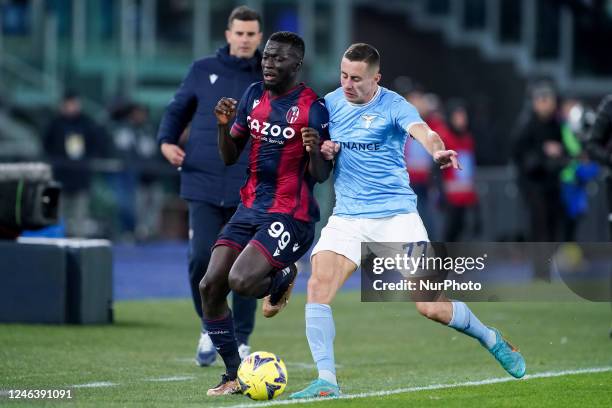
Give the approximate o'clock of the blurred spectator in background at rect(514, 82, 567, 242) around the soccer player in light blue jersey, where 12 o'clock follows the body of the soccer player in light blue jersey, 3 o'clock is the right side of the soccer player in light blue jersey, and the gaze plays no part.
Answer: The blurred spectator in background is roughly at 5 o'clock from the soccer player in light blue jersey.

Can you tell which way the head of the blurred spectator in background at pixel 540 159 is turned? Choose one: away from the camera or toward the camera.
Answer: toward the camera

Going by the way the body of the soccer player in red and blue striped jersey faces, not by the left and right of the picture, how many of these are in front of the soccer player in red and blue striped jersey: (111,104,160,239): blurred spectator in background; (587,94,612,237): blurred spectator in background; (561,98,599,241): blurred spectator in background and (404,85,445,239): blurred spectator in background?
0

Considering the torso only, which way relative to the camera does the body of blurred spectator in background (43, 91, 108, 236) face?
toward the camera

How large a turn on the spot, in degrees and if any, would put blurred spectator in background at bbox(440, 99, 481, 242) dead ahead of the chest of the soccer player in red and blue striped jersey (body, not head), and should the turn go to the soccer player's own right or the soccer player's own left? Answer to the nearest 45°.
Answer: approximately 135° to the soccer player's own right

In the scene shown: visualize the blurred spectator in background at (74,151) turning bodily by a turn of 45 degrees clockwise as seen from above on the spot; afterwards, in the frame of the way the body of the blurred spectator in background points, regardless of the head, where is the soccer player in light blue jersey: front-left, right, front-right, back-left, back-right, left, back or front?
front-left

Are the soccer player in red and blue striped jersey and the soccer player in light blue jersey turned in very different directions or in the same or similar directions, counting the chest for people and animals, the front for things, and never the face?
same or similar directions

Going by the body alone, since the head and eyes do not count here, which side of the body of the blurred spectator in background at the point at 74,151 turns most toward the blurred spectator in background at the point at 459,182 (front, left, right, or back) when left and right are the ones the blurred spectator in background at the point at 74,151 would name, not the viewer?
left

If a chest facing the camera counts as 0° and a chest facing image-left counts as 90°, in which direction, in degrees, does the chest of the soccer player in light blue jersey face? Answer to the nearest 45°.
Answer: approximately 45°

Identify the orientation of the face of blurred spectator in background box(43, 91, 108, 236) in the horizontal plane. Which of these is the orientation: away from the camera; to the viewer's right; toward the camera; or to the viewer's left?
toward the camera

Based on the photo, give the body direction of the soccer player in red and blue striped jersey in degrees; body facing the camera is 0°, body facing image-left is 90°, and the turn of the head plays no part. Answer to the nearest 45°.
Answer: approximately 45°

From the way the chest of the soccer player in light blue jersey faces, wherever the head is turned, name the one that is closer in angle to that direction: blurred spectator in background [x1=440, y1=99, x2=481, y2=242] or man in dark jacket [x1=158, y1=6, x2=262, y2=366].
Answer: the man in dark jacket

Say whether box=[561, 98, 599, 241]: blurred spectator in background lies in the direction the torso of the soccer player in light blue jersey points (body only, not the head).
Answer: no

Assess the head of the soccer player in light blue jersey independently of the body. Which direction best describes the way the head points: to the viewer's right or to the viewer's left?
to the viewer's left

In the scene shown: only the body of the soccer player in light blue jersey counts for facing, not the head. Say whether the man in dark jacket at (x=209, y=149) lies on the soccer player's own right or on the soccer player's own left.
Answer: on the soccer player's own right
